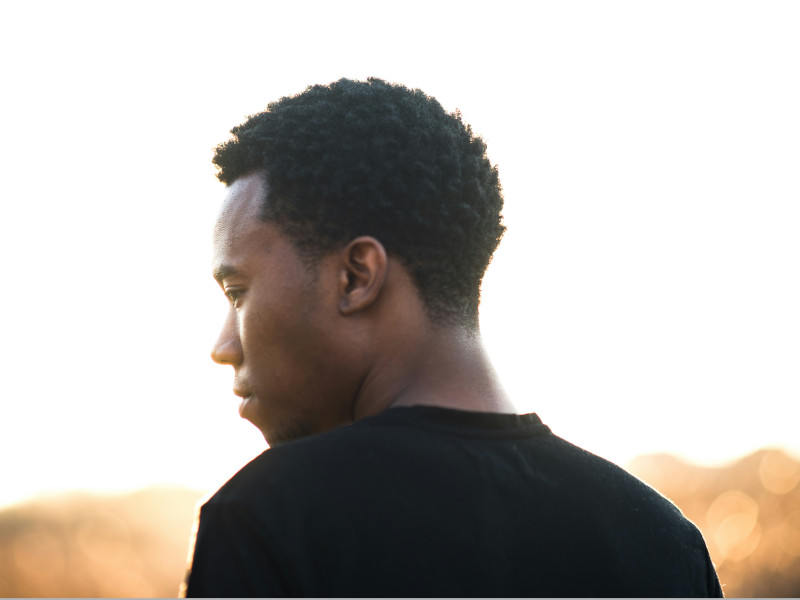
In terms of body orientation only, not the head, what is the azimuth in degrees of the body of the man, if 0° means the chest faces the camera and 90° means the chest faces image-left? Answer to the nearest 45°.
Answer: approximately 135°

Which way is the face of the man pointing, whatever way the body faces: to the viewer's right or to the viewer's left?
to the viewer's left
